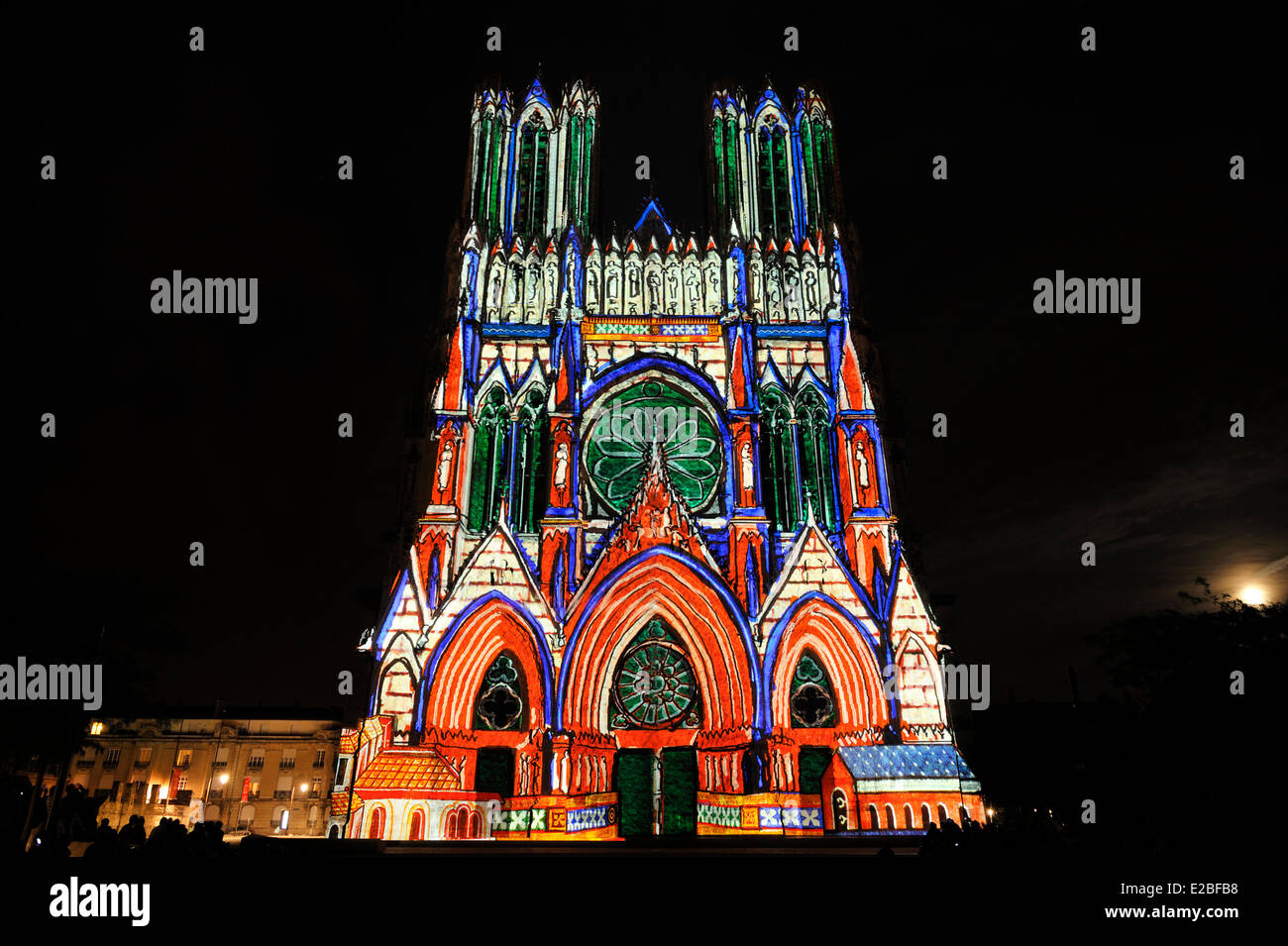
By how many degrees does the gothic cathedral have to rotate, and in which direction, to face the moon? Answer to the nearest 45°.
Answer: approximately 90° to its left

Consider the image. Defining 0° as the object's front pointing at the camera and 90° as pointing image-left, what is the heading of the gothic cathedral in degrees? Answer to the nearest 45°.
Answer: approximately 0°
